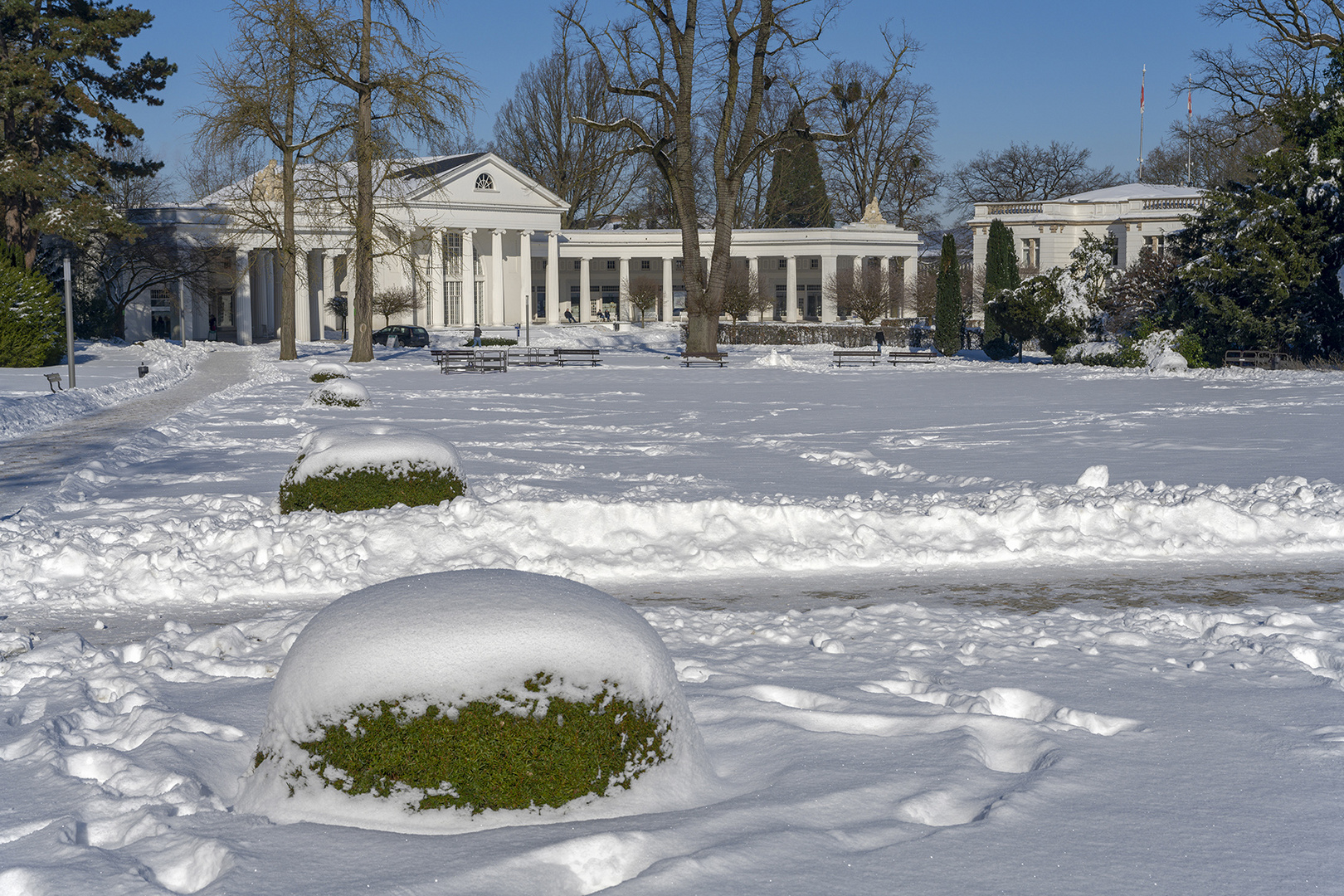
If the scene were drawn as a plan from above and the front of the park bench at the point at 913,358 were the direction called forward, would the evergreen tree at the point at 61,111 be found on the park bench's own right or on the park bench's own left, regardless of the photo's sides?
on the park bench's own right

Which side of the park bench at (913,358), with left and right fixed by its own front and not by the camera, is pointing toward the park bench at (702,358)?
right

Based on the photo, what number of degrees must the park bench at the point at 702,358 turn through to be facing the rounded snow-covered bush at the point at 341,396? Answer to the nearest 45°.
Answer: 0° — it already faces it

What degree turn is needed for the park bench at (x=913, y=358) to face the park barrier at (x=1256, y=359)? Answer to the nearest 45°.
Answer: approximately 45° to its left

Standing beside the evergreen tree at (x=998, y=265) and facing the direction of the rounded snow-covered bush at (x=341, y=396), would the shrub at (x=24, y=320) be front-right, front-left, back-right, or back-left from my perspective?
front-right

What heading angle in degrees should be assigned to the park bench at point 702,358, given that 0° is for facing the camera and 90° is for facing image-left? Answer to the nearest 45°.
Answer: approximately 0°

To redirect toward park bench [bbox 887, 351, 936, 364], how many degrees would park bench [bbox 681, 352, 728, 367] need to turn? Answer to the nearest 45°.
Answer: approximately 90° to its left

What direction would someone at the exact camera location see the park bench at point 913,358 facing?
facing the viewer

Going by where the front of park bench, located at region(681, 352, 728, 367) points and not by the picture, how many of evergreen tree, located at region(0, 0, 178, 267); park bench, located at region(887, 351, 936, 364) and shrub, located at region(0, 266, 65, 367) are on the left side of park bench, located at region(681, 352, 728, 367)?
1

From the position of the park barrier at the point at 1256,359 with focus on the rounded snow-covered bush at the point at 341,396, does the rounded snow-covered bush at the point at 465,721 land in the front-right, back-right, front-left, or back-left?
front-left

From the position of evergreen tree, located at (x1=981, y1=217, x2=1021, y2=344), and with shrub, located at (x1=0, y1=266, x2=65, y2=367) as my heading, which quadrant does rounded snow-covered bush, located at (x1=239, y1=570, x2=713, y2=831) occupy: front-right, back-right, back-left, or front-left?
front-left

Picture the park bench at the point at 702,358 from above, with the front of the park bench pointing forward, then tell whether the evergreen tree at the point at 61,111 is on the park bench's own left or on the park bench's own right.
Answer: on the park bench's own right

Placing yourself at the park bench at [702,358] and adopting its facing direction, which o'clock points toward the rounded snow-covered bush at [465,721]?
The rounded snow-covered bush is roughly at 12 o'clock from the park bench.

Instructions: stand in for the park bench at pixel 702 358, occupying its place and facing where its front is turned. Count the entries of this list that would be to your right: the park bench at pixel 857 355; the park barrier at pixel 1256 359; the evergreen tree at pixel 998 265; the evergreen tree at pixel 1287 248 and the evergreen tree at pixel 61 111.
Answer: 1

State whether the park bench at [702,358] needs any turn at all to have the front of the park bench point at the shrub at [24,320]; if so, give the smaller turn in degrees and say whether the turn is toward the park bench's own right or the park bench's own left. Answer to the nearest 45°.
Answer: approximately 45° to the park bench's own right

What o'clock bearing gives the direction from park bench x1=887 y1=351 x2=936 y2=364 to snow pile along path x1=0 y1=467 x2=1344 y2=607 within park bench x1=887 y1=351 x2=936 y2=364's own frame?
The snow pile along path is roughly at 12 o'clock from the park bench.

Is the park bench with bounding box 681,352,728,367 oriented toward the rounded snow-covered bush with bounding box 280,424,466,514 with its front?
yes

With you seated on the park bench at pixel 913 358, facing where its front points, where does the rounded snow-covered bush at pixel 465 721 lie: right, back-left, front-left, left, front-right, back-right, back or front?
front

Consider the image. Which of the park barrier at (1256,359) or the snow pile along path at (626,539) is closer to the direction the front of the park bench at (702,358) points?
the snow pile along path

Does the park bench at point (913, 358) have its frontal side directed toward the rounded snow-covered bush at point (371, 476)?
yes

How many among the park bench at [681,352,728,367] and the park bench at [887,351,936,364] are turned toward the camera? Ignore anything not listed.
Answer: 2
